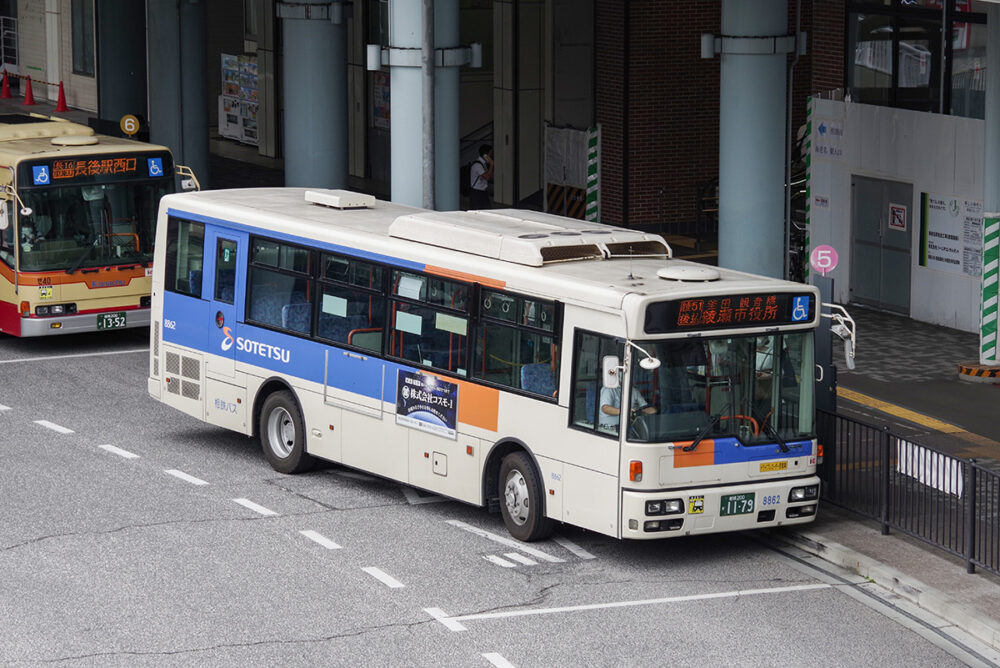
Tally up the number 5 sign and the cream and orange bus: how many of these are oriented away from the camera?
0

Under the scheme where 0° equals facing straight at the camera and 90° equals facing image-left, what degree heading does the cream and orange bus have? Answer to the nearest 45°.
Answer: approximately 315°

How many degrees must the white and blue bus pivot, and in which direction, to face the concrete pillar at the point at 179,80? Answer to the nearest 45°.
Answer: approximately 135° to its left

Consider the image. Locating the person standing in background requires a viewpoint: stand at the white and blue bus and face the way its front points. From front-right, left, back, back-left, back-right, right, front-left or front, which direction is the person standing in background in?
back-left

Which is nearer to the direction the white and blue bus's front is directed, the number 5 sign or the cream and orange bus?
the number 5 sign

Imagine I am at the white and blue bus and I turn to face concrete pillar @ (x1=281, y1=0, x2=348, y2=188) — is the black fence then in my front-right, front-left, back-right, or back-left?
back-right

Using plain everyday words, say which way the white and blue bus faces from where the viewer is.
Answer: facing the viewer and to the right of the viewer

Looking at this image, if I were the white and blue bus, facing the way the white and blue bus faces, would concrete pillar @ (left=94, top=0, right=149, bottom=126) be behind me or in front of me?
behind

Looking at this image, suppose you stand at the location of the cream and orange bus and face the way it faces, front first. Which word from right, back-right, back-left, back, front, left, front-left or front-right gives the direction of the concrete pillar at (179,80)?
back-left

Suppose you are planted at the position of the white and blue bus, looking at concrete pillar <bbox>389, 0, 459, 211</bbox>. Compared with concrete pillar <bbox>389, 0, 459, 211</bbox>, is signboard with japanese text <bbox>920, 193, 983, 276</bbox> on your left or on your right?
right

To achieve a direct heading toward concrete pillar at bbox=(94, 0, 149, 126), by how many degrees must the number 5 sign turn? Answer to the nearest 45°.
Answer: approximately 135° to its right

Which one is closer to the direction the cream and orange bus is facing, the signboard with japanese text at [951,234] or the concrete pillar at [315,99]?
the signboard with japanese text

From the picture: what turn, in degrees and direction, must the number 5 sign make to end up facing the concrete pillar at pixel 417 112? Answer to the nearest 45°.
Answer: approximately 135° to its right
